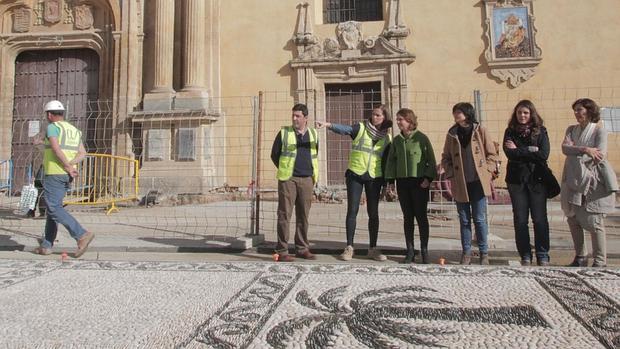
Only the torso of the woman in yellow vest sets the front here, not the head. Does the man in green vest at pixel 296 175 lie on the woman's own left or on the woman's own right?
on the woman's own right

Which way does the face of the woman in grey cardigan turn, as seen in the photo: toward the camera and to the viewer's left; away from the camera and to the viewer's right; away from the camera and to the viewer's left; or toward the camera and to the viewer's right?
toward the camera and to the viewer's left

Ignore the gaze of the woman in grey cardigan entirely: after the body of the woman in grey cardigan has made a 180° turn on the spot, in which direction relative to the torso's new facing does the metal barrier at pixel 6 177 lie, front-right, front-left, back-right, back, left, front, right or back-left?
back-left

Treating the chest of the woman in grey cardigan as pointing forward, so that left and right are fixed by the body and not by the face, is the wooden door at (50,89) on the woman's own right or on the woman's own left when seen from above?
on the woman's own right

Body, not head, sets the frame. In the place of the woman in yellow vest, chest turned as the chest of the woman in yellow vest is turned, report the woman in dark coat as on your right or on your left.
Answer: on your left

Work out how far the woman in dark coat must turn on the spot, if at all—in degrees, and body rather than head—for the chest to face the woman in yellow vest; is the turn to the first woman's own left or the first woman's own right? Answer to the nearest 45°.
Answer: approximately 90° to the first woman's own right

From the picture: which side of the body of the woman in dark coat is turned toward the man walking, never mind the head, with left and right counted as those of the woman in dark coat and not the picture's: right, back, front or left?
right

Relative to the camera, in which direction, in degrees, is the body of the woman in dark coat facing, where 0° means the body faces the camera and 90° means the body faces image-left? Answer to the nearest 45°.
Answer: approximately 0°

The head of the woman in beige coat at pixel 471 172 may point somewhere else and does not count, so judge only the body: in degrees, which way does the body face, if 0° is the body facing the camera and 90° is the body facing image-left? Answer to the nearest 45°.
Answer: approximately 0°

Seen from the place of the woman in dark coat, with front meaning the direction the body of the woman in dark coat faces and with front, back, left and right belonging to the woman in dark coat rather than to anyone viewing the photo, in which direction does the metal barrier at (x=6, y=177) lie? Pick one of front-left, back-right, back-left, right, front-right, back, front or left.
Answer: right

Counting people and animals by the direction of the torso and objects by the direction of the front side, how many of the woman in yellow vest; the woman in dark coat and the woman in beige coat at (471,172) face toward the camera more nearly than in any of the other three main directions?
3
